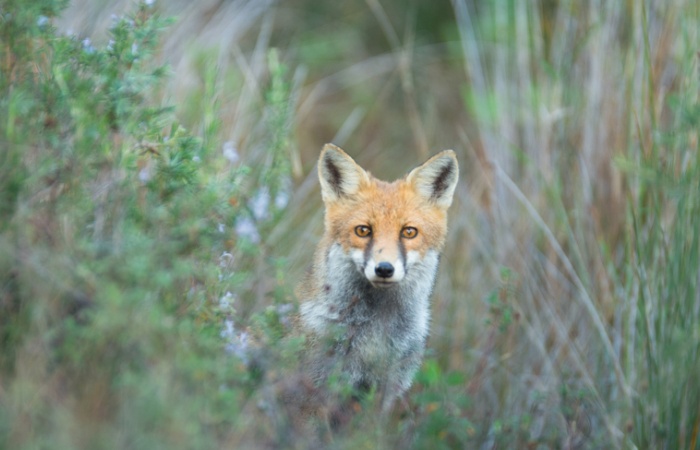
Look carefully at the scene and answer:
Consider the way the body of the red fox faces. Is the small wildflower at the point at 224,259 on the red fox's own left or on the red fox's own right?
on the red fox's own right

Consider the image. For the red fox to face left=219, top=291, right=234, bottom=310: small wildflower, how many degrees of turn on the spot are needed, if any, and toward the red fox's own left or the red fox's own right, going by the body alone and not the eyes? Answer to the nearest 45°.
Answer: approximately 45° to the red fox's own right

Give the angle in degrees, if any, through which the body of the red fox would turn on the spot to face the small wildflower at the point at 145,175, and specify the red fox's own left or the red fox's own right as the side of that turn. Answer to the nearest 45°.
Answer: approximately 90° to the red fox's own right

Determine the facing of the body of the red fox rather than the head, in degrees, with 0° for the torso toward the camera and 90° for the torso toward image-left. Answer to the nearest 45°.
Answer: approximately 0°

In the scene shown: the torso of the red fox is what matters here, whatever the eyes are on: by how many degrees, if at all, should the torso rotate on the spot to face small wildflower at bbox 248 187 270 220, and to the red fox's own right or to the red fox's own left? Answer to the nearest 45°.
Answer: approximately 90° to the red fox's own right
